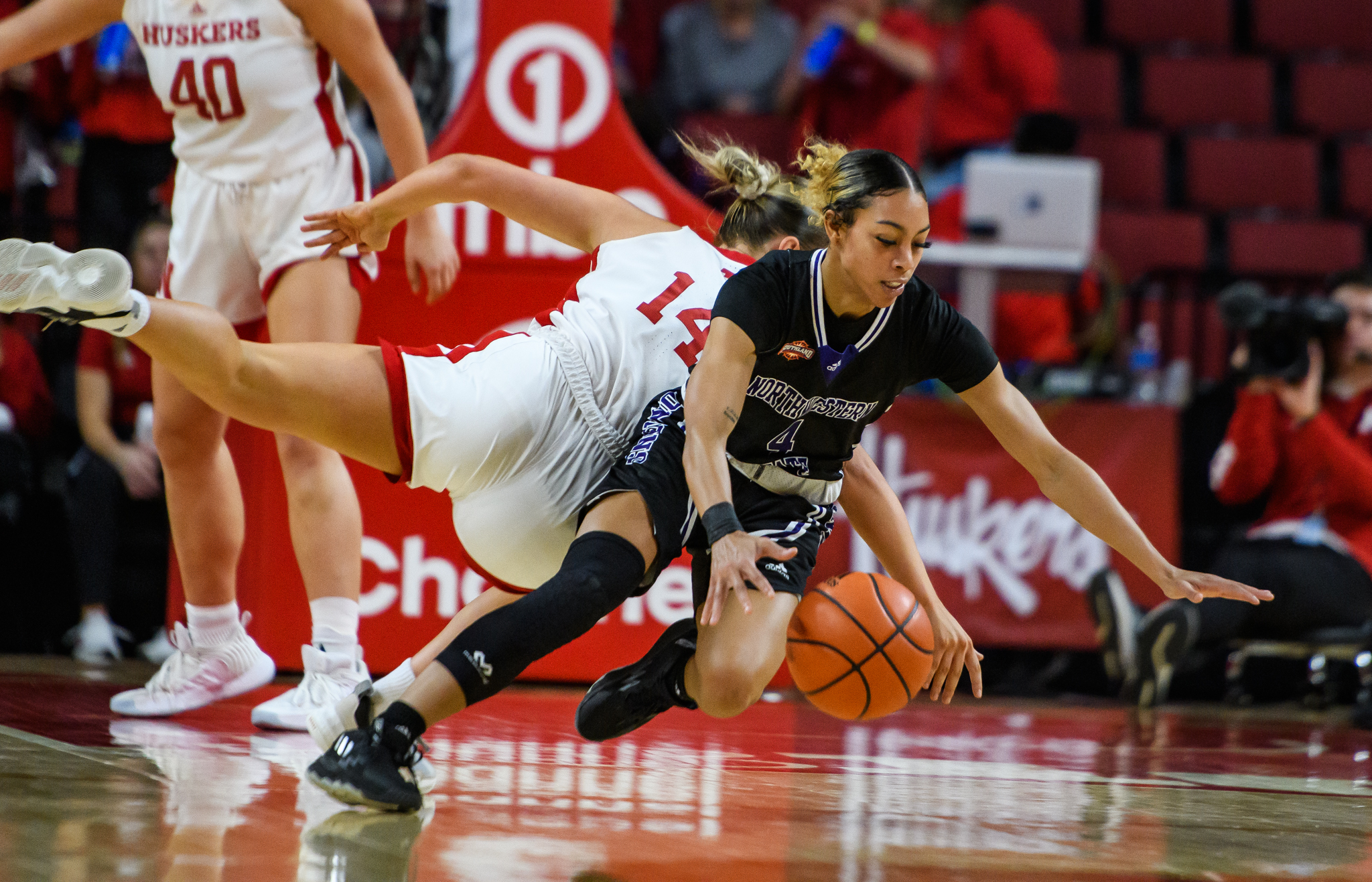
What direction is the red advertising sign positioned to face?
toward the camera

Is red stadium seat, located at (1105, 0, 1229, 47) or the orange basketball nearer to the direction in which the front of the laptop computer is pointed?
the red stadium seat

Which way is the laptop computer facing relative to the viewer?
away from the camera

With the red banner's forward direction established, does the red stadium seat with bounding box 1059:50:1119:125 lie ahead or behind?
behind

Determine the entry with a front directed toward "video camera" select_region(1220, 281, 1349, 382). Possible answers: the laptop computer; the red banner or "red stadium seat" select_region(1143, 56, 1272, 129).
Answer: the red stadium seat

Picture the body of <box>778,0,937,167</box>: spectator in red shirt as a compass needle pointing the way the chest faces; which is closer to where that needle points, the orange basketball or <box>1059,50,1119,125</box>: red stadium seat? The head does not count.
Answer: the orange basketball

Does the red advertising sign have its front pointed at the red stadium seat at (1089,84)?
no

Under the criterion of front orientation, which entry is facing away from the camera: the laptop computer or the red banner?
the laptop computer

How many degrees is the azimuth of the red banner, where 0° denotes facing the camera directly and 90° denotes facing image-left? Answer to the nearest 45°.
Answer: approximately 0°

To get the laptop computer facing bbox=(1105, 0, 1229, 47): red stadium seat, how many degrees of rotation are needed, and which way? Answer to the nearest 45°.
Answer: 0° — it already faces it

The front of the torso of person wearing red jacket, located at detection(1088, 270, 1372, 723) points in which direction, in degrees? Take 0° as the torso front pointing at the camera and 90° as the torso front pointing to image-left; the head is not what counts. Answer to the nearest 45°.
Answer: approximately 45°

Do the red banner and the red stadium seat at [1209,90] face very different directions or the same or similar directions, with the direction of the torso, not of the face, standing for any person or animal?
same or similar directions

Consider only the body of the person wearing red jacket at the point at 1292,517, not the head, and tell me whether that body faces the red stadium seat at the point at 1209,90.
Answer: no

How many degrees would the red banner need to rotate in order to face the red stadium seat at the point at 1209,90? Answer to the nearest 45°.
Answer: approximately 180°

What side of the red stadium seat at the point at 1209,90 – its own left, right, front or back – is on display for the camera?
front

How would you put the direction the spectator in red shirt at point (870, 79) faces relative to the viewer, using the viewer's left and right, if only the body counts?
facing the viewer

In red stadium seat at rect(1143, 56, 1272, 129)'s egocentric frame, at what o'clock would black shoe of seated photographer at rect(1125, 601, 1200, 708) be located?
The black shoe of seated photographer is roughly at 12 o'clock from the red stadium seat.
